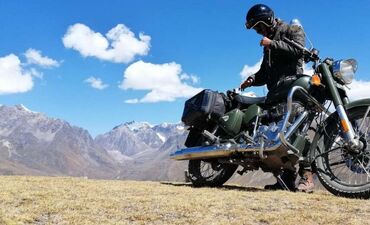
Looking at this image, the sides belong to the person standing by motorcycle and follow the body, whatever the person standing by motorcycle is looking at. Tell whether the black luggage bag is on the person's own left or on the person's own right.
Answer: on the person's own right
